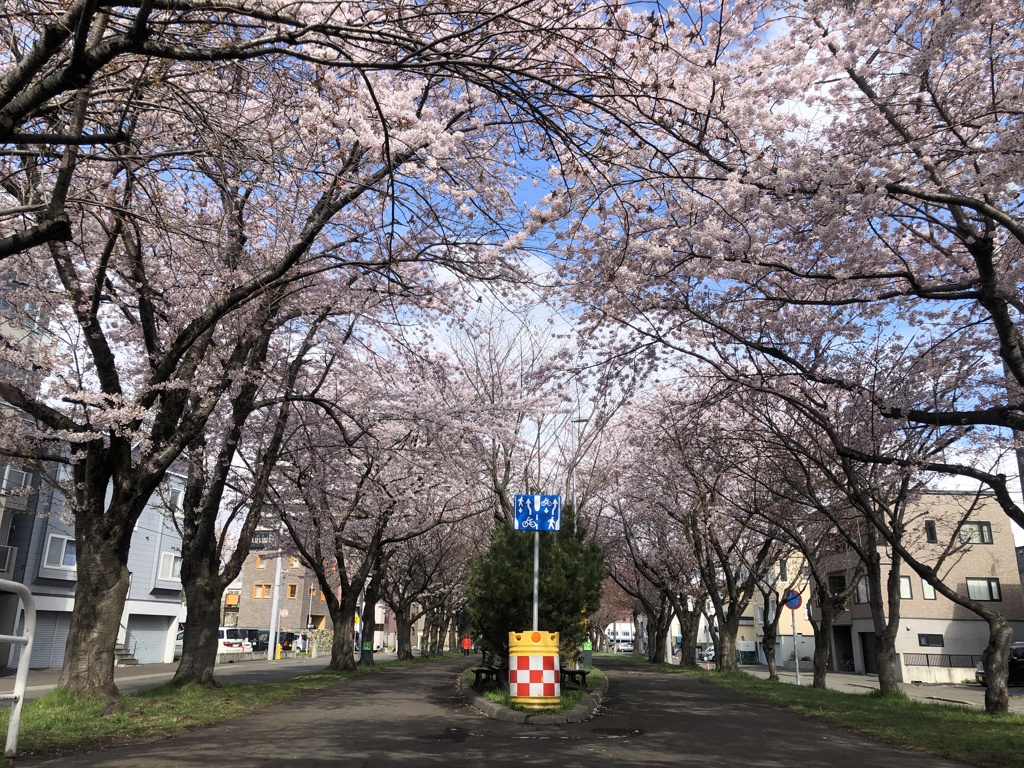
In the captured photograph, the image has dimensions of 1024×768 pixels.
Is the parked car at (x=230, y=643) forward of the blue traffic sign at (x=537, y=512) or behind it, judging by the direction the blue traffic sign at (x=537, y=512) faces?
behind

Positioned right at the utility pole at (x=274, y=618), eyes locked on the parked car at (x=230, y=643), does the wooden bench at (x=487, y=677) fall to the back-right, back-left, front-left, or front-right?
back-left

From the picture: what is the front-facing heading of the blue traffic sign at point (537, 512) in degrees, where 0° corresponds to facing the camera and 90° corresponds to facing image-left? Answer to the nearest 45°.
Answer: approximately 0°

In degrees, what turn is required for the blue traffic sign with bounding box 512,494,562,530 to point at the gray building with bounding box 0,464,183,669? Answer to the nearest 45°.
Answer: approximately 135° to its right

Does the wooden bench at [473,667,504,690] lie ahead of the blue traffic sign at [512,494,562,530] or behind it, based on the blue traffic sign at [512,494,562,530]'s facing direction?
behind

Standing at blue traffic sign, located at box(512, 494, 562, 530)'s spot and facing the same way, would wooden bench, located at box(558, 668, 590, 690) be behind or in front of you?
behind
